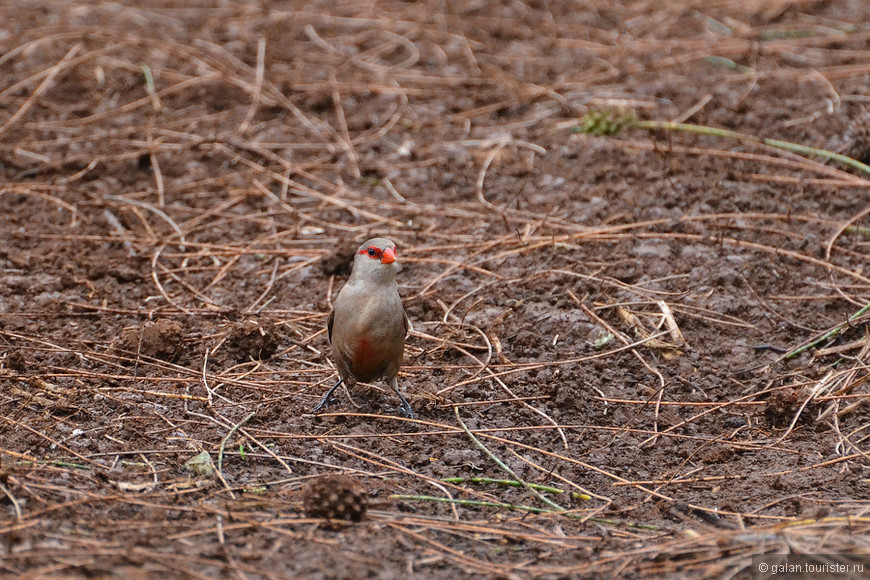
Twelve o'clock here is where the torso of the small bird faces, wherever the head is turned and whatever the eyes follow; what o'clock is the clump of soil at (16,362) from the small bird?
The clump of soil is roughly at 3 o'clock from the small bird.

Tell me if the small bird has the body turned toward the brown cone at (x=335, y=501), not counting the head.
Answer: yes

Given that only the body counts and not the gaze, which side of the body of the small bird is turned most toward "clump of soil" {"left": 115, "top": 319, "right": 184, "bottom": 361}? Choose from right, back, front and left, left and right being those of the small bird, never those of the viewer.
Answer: right

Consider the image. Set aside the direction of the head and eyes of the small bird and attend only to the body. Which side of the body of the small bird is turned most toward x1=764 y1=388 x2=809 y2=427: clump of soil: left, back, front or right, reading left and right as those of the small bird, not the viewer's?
left

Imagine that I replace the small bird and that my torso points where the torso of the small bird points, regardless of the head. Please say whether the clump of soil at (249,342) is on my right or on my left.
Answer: on my right

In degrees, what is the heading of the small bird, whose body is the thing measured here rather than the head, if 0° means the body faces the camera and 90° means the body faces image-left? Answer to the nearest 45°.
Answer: approximately 0°

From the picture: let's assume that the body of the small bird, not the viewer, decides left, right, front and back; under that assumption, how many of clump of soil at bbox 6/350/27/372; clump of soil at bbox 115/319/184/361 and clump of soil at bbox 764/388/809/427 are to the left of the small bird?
1

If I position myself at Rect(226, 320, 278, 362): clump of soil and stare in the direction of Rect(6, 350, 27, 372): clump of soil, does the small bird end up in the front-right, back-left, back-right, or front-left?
back-left
